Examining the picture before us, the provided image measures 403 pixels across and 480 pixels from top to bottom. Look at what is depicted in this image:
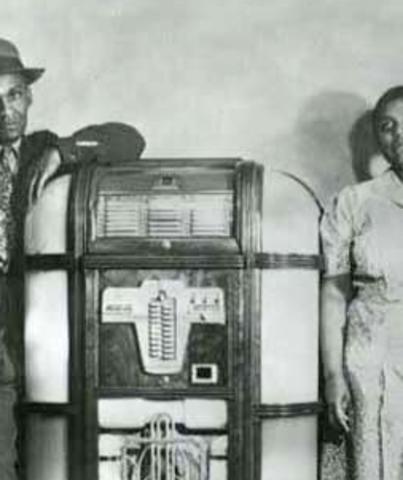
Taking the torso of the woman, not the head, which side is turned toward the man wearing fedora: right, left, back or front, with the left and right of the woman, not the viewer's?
right

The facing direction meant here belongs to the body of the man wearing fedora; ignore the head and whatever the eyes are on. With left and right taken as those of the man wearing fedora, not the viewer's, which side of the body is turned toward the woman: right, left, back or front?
left

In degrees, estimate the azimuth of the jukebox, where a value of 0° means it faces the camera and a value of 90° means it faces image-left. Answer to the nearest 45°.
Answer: approximately 0°

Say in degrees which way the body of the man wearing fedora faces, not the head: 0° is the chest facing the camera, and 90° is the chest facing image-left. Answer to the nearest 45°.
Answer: approximately 0°

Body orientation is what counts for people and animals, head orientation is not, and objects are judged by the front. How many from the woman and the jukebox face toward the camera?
2
